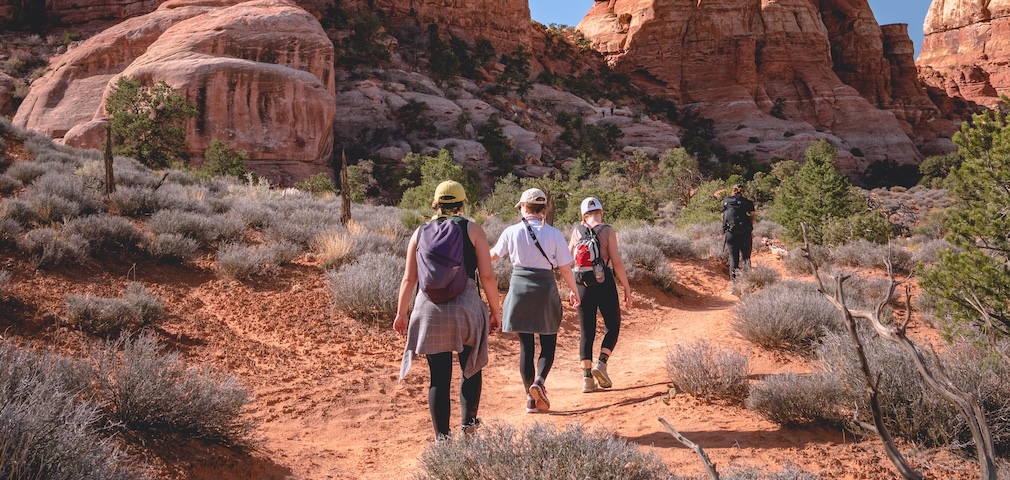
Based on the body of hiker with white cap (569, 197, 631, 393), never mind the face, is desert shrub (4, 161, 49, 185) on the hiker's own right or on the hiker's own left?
on the hiker's own left

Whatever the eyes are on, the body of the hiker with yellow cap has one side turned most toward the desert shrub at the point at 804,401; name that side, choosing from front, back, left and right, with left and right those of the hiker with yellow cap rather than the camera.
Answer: right

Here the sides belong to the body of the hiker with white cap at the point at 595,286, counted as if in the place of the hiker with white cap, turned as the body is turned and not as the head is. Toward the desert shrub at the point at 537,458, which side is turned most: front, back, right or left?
back

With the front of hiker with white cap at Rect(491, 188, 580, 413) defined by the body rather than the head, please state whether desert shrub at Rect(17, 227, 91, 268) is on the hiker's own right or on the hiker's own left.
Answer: on the hiker's own left

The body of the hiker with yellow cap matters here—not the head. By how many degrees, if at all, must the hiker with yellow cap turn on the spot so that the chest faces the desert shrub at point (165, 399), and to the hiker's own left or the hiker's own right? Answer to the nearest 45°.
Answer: approximately 90° to the hiker's own left

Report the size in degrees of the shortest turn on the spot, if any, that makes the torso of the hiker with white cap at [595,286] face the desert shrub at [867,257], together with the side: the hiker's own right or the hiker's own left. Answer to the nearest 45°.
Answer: approximately 45° to the hiker's own right

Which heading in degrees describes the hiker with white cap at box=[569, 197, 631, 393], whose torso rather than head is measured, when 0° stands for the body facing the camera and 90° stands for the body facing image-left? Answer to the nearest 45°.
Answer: approximately 180°

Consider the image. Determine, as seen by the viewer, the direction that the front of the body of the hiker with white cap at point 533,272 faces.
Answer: away from the camera

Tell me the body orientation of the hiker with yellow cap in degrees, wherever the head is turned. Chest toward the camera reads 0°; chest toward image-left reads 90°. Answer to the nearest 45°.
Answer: approximately 180°

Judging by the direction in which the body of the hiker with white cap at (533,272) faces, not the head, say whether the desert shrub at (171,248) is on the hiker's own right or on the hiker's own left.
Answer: on the hiker's own left

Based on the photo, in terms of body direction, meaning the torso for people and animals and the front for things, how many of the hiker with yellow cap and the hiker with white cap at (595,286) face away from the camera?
2

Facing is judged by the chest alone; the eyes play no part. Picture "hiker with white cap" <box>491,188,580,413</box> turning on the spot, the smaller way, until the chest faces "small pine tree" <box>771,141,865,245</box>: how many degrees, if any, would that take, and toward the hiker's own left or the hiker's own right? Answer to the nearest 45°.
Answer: approximately 45° to the hiker's own right
